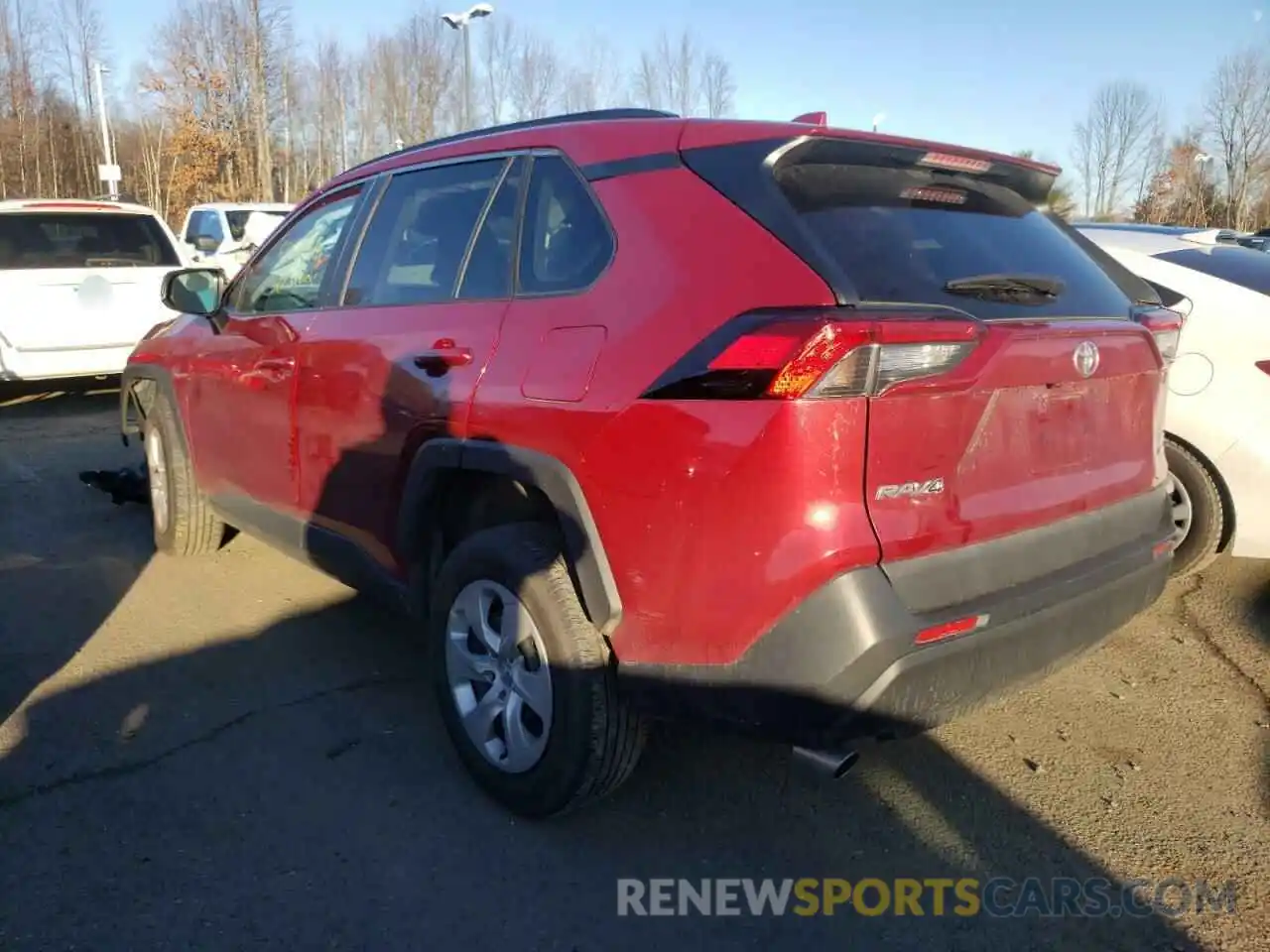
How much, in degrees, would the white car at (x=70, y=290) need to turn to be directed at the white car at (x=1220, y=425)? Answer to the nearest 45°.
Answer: approximately 135° to its right

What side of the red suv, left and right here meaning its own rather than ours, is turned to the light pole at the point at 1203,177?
right

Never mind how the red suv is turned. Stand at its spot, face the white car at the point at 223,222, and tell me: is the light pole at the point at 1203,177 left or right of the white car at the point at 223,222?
right

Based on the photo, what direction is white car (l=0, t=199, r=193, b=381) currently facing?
away from the camera

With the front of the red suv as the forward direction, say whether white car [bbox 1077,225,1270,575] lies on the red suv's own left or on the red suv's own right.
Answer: on the red suv's own right

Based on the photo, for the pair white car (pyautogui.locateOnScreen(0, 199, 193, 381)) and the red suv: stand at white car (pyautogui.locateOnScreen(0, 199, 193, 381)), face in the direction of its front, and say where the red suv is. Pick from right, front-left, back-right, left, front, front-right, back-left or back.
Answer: back
